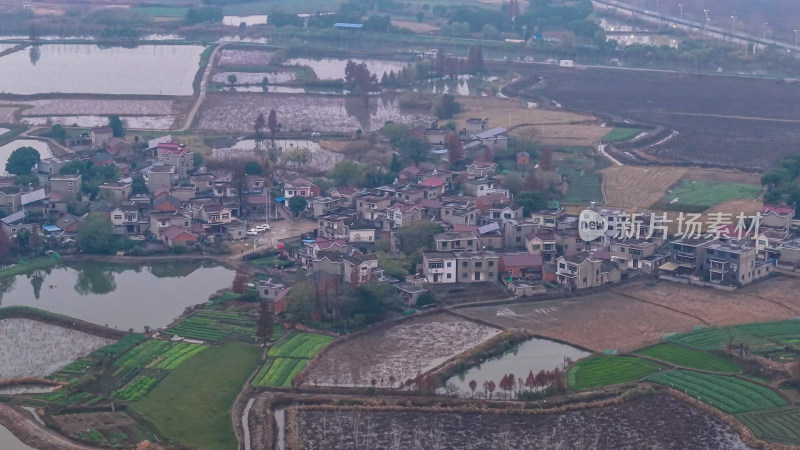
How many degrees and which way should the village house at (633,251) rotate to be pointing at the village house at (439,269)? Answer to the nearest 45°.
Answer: approximately 45° to its right

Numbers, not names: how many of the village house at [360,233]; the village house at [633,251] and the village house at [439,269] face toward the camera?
3

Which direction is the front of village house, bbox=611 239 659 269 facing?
toward the camera

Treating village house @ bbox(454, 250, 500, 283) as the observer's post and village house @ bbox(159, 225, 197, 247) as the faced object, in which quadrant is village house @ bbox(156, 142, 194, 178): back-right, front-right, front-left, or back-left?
front-right

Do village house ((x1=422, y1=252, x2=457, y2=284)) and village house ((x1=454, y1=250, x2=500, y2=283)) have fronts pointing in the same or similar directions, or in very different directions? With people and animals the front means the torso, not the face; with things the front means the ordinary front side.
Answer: same or similar directions

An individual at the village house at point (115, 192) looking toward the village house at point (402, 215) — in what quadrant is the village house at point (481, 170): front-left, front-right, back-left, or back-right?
front-left

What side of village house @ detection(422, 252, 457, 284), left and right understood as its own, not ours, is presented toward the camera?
front

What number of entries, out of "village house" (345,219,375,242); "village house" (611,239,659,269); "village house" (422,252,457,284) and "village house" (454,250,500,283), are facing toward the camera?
4

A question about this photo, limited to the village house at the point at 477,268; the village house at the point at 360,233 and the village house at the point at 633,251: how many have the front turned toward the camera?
3

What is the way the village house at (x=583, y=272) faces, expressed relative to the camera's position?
facing the viewer and to the left of the viewer

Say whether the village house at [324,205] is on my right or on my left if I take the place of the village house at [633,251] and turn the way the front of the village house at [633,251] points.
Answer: on my right

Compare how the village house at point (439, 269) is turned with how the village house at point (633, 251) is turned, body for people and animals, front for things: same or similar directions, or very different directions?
same or similar directions

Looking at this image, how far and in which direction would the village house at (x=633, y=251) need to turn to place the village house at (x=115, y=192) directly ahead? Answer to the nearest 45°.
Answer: approximately 90° to its right

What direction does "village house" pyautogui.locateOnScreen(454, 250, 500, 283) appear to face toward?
toward the camera

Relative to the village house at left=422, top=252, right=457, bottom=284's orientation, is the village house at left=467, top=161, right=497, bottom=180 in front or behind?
behind

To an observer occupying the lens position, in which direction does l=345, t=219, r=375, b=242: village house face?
facing the viewer

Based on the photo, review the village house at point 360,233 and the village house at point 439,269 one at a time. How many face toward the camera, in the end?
2

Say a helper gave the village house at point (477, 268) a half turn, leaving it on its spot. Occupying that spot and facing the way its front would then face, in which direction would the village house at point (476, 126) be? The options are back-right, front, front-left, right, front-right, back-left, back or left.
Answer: front

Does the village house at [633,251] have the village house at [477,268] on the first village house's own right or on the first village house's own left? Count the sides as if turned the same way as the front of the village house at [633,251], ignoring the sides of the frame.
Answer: on the first village house's own right
